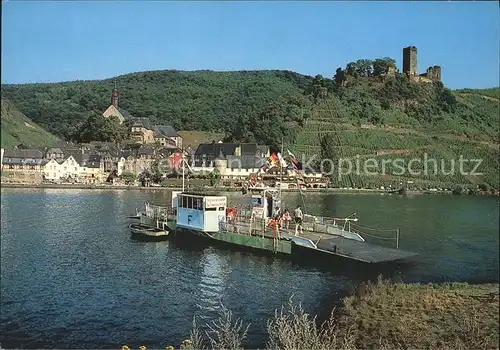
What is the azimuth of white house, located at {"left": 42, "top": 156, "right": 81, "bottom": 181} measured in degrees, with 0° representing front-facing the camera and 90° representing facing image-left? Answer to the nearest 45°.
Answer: approximately 0°

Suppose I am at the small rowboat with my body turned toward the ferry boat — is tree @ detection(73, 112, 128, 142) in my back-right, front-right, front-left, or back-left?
back-left

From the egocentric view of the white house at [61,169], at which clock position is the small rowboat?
The small rowboat is roughly at 12 o'clock from the white house.
